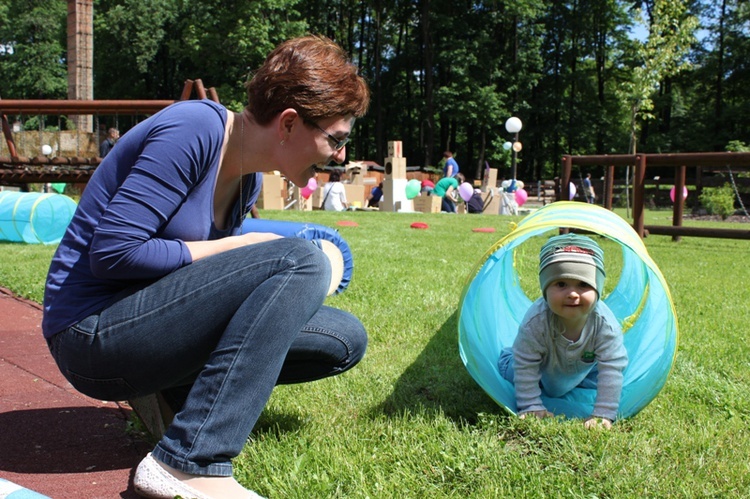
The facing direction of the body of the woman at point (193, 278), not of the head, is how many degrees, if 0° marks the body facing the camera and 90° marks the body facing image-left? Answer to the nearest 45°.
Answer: approximately 270°

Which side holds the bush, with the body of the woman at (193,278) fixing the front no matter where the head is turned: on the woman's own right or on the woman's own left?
on the woman's own left

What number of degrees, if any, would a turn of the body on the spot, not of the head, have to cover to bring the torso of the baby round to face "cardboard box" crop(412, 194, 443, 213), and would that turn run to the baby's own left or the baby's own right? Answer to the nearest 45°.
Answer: approximately 180°

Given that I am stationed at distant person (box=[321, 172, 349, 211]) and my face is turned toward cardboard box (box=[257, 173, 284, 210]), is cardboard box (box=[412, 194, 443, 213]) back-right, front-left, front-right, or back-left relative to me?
back-left

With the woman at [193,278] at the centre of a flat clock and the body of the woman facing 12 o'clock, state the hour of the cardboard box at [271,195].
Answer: The cardboard box is roughly at 9 o'clock from the woman.

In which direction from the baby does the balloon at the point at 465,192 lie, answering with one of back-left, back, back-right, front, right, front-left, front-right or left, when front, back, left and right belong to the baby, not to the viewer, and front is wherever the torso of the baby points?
back

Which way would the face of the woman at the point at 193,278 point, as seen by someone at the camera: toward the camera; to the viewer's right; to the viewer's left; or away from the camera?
to the viewer's right

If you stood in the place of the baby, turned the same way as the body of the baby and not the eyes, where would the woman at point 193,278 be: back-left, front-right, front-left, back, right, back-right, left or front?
front-right
